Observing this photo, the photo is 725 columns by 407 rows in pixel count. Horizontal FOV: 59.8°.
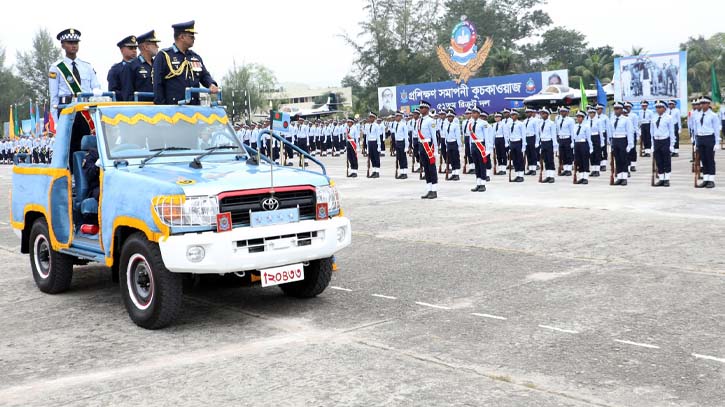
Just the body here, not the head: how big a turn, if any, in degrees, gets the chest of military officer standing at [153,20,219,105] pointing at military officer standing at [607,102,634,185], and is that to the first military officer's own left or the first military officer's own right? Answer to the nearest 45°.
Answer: approximately 90° to the first military officer's own left

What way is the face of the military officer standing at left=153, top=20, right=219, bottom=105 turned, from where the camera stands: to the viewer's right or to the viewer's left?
to the viewer's right

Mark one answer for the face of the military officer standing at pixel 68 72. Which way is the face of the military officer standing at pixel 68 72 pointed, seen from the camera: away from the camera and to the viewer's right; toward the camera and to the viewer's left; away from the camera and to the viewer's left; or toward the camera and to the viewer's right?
toward the camera and to the viewer's right

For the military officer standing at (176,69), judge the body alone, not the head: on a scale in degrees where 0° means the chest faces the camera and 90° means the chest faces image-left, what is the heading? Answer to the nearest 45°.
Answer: approximately 315°

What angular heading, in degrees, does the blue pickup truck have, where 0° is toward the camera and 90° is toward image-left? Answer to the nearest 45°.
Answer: approximately 315°

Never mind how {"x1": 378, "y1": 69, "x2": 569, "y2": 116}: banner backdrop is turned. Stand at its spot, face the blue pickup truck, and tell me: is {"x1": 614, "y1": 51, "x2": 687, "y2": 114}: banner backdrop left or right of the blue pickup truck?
left

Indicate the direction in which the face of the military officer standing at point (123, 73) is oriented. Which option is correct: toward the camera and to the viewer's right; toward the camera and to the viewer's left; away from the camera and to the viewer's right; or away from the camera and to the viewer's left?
toward the camera and to the viewer's right
